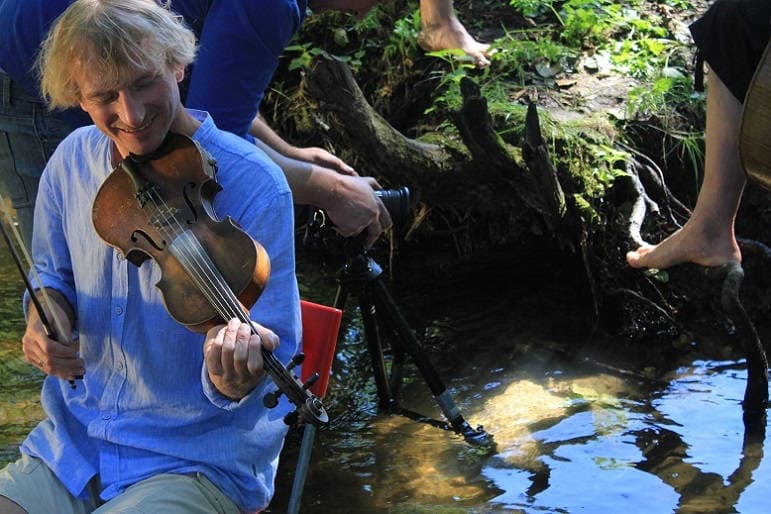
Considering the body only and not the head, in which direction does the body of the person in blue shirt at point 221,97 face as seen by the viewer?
to the viewer's right

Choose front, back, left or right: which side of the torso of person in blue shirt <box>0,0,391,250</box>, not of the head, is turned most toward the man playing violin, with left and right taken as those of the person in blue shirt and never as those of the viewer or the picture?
right
